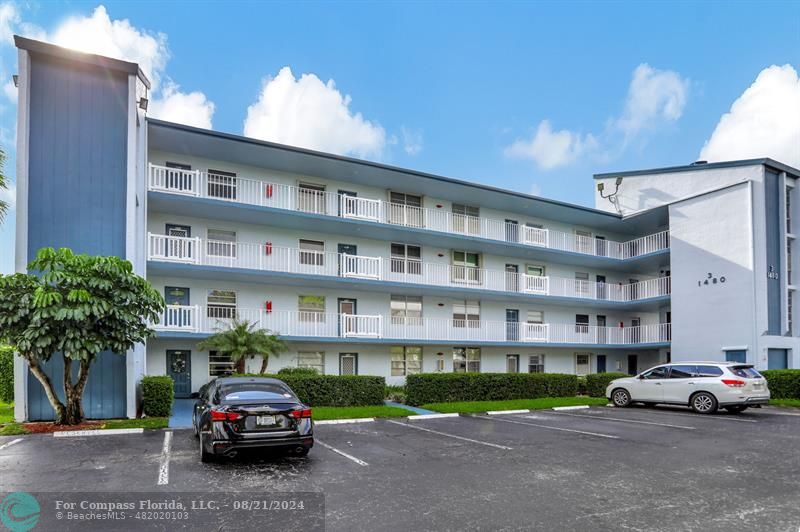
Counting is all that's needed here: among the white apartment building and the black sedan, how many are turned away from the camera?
1

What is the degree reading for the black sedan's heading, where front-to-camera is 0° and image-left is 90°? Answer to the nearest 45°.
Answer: approximately 180°

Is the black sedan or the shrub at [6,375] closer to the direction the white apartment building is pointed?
the black sedan

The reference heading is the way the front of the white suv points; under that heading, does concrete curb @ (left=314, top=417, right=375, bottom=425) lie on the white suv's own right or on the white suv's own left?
on the white suv's own left

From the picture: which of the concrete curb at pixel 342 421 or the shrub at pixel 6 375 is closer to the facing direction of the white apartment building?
the concrete curb

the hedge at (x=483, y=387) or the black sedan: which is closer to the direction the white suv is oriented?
the hedge

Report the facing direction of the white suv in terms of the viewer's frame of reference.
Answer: facing away from the viewer and to the left of the viewer

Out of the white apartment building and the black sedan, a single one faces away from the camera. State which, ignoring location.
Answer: the black sedan

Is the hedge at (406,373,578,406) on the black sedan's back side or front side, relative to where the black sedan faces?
on the front side

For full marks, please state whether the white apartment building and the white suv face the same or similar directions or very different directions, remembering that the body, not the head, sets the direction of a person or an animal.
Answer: very different directions
